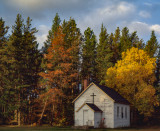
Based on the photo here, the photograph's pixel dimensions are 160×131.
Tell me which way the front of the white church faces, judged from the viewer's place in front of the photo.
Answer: facing the viewer and to the left of the viewer
